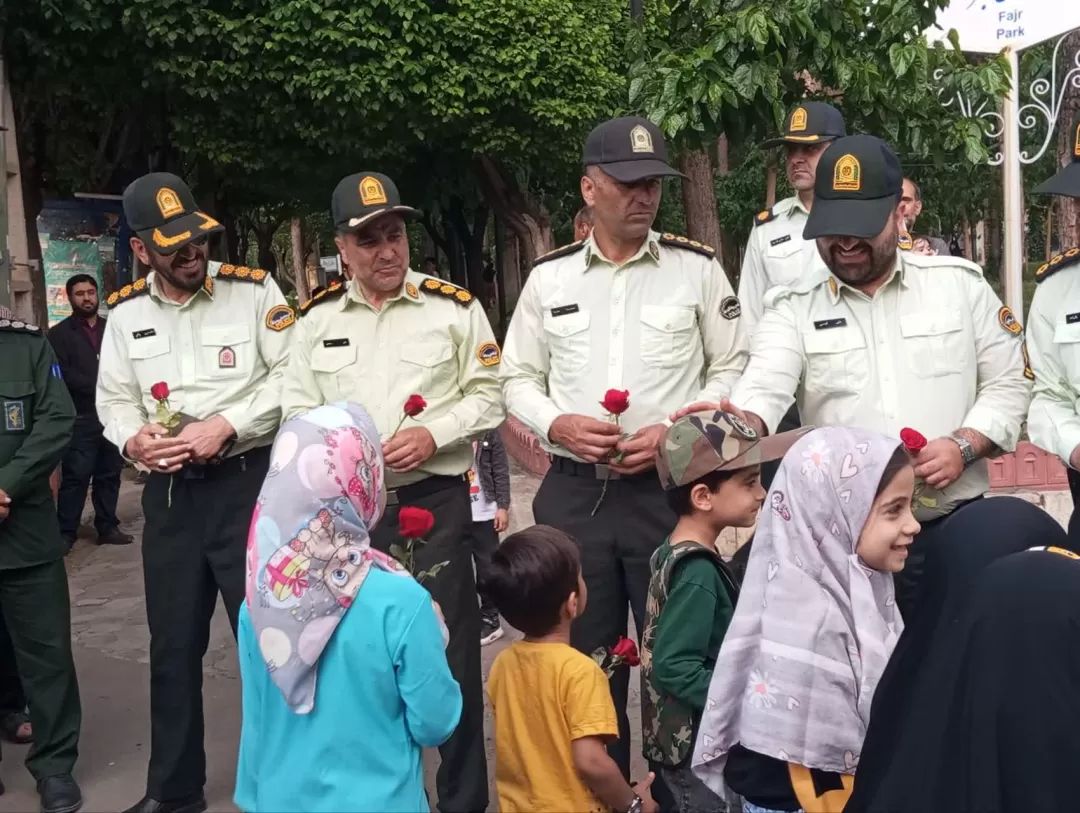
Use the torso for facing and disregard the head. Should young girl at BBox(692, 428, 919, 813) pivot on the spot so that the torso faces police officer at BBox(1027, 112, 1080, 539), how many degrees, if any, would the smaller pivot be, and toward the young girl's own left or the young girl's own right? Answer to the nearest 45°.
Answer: approximately 45° to the young girl's own left

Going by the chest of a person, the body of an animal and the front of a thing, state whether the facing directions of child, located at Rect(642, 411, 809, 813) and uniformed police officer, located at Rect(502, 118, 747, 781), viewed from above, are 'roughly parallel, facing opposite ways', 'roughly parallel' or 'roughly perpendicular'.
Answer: roughly perpendicular

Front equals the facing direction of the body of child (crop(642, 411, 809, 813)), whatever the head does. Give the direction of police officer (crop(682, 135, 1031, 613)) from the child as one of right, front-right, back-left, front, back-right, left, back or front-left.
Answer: front-left

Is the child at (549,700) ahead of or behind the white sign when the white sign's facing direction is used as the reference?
ahead

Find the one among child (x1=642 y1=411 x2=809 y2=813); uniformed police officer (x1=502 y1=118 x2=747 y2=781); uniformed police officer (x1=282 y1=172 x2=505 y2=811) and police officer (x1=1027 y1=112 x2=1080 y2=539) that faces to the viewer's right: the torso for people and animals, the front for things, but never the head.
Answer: the child

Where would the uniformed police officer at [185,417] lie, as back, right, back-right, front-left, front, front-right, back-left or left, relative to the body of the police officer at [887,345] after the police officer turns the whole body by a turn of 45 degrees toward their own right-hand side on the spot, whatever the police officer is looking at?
front-right

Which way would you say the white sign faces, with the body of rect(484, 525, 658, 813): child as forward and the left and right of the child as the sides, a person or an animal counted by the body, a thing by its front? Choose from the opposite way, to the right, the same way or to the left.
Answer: the opposite way

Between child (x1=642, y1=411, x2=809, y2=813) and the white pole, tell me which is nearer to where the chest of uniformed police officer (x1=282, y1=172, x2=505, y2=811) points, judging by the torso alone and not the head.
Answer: the child

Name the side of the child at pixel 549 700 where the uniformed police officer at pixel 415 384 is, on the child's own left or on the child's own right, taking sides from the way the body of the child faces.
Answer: on the child's own left

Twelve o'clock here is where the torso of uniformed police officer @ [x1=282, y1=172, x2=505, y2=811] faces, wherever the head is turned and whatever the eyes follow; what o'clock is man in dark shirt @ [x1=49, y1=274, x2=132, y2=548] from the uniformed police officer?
The man in dark shirt is roughly at 5 o'clock from the uniformed police officer.

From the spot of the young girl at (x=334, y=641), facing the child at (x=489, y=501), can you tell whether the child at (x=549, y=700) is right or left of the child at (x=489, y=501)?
right

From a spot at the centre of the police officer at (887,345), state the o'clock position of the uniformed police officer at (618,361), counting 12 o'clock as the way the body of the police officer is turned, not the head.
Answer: The uniformed police officer is roughly at 3 o'clock from the police officer.

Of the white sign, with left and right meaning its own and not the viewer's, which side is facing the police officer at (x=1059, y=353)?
front
